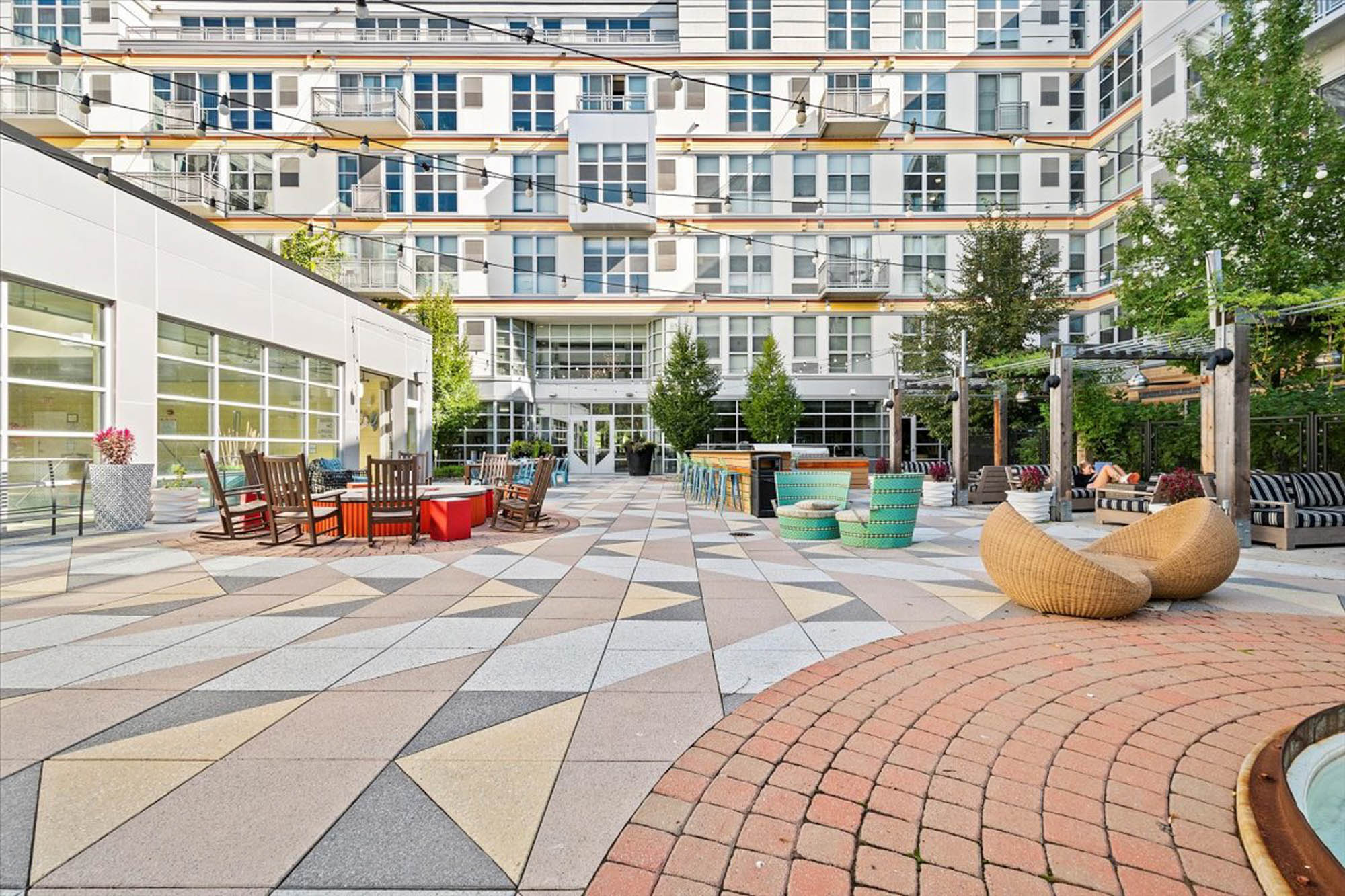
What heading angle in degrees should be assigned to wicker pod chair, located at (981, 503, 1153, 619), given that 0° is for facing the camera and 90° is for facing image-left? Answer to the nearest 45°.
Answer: approximately 225°

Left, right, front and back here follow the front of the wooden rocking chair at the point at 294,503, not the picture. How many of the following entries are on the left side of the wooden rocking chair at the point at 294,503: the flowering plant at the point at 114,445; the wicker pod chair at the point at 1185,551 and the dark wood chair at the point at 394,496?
1

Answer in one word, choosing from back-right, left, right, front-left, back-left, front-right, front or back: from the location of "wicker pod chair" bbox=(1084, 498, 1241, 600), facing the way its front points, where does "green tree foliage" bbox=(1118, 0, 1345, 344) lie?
back-right

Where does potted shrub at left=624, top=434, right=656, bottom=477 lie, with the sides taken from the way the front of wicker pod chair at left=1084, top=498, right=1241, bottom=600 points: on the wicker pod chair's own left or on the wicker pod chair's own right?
on the wicker pod chair's own right

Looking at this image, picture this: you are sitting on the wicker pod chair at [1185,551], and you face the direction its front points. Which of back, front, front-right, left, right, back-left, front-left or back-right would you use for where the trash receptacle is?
right

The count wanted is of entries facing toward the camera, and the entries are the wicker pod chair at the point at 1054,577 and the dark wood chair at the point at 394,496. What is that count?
0

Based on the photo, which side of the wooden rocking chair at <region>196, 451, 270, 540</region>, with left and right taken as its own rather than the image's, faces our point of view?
right

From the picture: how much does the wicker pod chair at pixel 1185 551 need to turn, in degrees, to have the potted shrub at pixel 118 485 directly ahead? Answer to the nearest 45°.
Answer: approximately 45° to its right

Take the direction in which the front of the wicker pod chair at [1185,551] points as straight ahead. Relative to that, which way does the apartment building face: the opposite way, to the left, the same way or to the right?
to the left

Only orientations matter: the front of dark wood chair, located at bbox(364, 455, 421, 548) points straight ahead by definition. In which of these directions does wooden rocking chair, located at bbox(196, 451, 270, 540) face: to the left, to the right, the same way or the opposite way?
to the right

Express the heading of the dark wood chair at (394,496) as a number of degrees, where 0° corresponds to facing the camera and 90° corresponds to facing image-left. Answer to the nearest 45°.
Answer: approximately 180°

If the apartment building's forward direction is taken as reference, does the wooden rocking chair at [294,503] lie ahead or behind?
ahead
